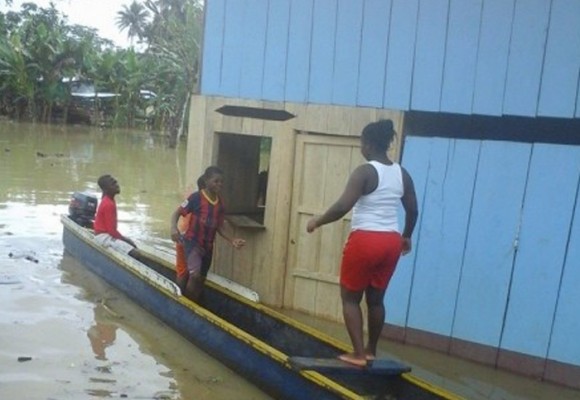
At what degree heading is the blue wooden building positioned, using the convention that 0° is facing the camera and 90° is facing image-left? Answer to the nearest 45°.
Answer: approximately 45°

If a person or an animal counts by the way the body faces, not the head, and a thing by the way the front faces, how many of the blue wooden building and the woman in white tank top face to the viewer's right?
0

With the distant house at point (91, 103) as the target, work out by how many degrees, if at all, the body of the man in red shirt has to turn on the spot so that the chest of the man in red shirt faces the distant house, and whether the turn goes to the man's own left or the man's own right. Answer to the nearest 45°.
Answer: approximately 90° to the man's own left

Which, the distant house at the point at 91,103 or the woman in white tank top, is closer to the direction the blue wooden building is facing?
the woman in white tank top

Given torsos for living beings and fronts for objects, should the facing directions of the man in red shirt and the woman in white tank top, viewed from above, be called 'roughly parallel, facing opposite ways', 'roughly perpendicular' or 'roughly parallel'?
roughly perpendicular

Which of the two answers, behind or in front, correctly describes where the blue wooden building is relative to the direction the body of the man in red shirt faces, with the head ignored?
in front

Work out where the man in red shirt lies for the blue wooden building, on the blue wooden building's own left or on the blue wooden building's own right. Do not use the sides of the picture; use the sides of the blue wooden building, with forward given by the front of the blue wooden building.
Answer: on the blue wooden building's own right

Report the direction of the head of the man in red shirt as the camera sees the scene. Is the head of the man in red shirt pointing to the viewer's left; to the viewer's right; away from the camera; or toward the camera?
to the viewer's right

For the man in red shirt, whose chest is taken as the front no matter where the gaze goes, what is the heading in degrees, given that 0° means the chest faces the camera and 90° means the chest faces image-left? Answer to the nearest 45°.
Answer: approximately 270°

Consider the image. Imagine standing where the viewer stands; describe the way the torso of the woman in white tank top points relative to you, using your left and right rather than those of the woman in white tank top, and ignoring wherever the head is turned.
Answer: facing away from the viewer and to the left of the viewer
